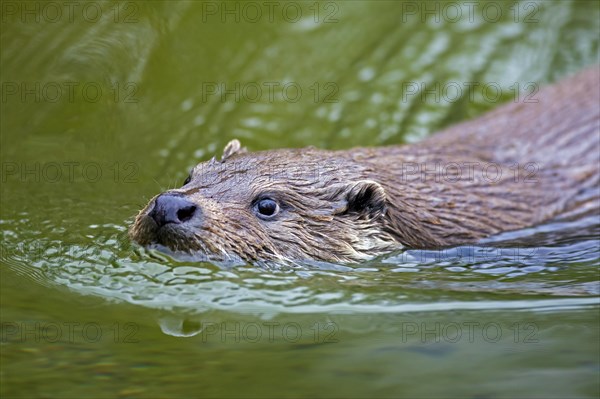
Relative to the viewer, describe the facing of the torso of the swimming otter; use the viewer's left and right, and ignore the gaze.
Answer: facing the viewer and to the left of the viewer
